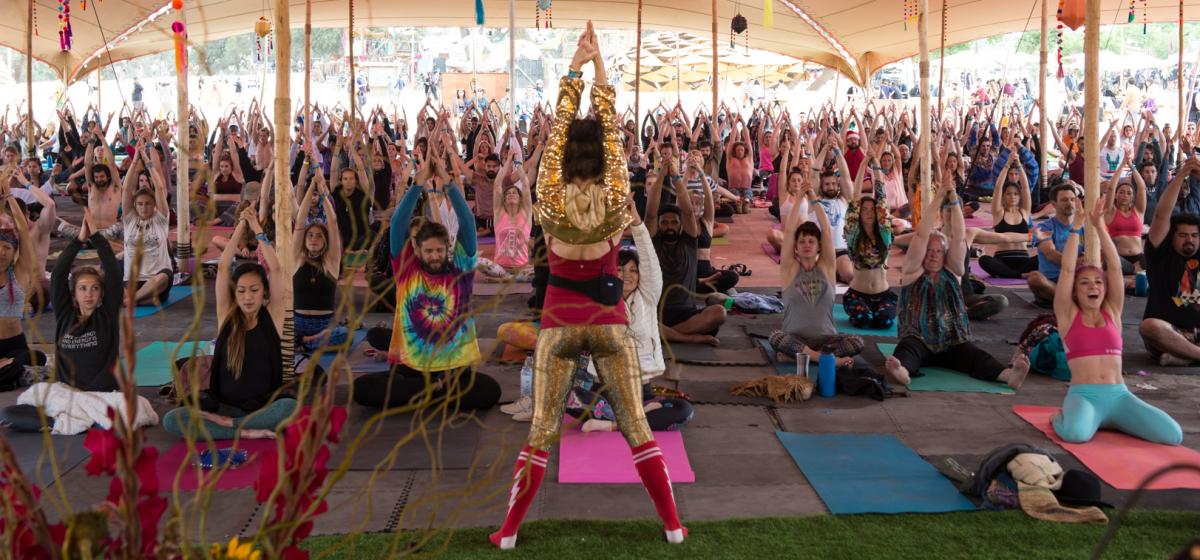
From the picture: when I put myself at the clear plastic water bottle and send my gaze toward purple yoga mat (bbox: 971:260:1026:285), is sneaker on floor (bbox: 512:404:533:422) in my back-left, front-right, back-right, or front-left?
back-right

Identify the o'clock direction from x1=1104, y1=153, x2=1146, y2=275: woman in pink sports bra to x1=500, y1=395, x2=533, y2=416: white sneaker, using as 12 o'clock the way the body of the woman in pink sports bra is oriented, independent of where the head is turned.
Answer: The white sneaker is roughly at 1 o'clock from the woman in pink sports bra.

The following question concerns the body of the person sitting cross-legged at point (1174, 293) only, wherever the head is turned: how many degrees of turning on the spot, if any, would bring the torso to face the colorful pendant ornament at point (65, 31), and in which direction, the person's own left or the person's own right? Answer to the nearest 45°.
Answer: approximately 90° to the person's own right

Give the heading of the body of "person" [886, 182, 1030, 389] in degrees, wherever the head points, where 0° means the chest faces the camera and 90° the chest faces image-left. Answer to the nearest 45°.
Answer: approximately 0°

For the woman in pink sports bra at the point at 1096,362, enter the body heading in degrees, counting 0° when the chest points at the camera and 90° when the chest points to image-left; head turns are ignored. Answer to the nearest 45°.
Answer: approximately 0°

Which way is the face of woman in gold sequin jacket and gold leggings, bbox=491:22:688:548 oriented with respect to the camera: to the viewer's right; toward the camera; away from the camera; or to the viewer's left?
away from the camera

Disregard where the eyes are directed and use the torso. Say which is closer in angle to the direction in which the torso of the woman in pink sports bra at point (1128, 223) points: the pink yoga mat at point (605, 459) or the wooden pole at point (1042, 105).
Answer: the pink yoga mat

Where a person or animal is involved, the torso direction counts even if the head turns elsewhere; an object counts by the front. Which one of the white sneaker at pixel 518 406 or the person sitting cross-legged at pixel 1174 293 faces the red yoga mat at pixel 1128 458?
the person sitting cross-legged

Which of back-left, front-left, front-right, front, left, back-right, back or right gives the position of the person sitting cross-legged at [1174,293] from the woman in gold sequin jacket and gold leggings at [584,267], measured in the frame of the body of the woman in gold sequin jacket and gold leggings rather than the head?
front-right

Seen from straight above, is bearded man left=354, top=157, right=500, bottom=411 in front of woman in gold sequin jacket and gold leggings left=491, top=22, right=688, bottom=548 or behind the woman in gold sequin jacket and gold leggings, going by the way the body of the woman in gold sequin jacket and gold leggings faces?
in front

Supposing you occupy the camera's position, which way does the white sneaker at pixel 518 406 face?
facing to the left of the viewer

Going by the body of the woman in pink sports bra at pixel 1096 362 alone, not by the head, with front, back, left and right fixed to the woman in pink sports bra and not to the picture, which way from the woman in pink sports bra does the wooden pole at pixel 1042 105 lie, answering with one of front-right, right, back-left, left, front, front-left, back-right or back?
back
